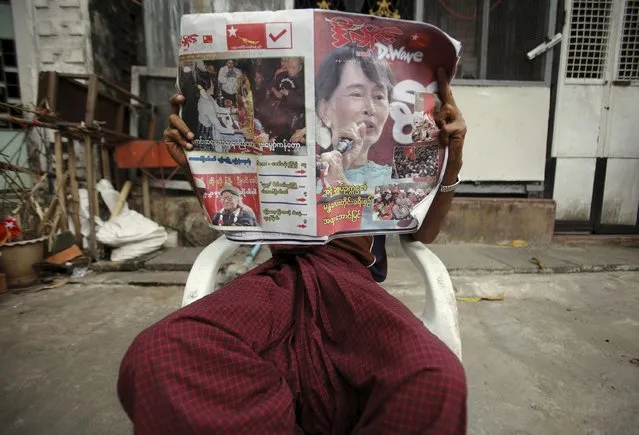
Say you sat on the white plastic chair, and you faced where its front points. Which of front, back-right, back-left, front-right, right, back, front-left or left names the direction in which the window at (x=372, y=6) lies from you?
back

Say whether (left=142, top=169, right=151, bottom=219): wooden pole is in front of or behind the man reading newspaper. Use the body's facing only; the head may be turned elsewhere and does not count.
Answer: behind

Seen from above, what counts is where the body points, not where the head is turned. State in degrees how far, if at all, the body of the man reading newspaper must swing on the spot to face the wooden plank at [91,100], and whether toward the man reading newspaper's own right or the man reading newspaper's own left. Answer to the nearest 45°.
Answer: approximately 135° to the man reading newspaper's own right

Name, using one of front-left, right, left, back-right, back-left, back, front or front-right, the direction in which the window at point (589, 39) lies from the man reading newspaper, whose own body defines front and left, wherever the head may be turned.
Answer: back-left

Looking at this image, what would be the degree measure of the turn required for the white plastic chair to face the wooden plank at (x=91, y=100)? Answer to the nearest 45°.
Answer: approximately 135° to its right

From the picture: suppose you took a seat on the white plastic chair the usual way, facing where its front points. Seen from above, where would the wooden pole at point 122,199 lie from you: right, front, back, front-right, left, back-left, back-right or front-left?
back-right

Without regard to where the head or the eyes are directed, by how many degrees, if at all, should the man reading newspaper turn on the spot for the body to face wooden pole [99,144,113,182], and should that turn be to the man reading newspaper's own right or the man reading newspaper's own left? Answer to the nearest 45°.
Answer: approximately 135° to the man reading newspaper's own right

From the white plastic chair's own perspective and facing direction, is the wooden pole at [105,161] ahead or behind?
behind

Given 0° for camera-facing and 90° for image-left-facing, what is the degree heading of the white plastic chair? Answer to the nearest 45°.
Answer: approximately 0°

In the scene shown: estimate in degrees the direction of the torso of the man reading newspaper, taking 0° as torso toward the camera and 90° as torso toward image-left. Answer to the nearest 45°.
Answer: approximately 0°

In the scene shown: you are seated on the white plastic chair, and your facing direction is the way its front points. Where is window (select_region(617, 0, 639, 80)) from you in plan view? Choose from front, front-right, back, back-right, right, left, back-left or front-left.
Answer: back-left
